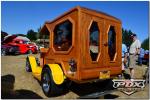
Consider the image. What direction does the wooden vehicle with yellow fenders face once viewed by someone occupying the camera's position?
facing away from the viewer and to the left of the viewer
